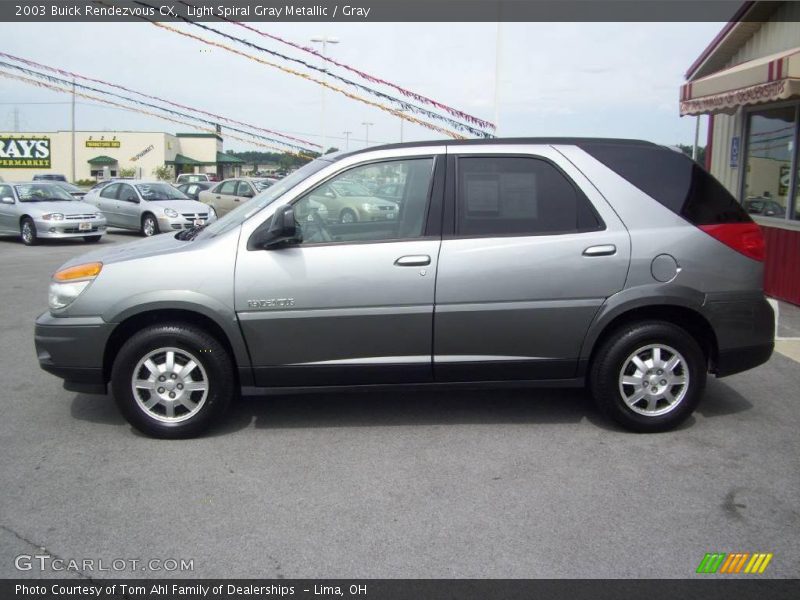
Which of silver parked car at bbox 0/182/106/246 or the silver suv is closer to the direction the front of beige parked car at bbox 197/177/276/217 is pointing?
the silver suv

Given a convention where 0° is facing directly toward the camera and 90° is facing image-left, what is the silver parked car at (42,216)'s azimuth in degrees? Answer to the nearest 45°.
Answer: approximately 315°

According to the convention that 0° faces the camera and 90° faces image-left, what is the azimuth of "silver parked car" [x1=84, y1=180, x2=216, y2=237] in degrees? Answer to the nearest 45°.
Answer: approximately 315°

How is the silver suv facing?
to the viewer's left

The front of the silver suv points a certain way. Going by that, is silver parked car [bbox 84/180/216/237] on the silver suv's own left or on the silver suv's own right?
on the silver suv's own right

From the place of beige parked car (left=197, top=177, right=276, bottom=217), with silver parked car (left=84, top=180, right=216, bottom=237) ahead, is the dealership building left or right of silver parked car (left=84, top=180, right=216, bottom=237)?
left
